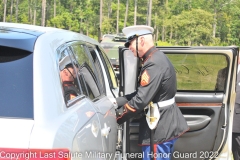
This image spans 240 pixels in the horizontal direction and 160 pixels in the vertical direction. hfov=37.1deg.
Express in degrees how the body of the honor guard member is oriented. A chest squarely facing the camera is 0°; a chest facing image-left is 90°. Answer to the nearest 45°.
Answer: approximately 90°

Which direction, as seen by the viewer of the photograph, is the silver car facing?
facing away from the viewer and to the right of the viewer

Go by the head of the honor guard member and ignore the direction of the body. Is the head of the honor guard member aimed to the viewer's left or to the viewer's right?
to the viewer's left
